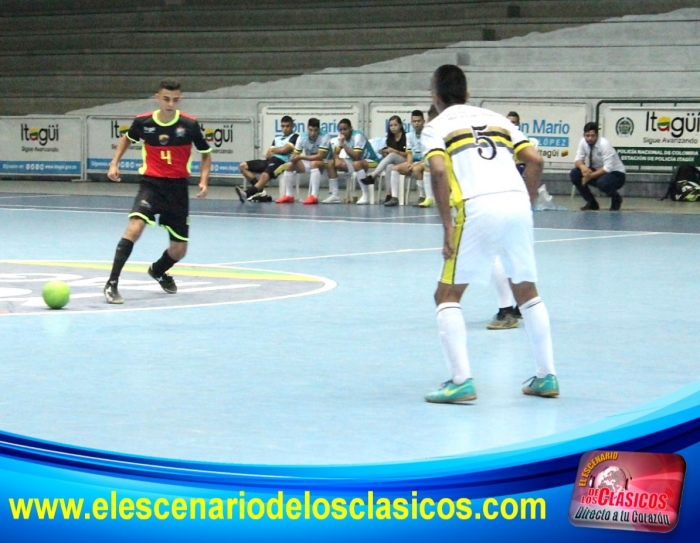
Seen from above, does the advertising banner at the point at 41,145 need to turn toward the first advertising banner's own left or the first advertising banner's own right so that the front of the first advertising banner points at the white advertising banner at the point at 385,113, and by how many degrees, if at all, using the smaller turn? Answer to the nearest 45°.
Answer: approximately 45° to the first advertising banner's own left

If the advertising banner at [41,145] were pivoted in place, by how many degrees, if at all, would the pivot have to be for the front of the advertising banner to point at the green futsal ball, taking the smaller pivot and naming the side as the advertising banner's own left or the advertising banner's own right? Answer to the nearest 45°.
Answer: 0° — it already faces it

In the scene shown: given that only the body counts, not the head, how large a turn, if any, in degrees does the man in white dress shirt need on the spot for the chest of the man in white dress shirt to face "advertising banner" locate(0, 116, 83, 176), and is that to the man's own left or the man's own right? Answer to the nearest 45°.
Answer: approximately 90° to the man's own right

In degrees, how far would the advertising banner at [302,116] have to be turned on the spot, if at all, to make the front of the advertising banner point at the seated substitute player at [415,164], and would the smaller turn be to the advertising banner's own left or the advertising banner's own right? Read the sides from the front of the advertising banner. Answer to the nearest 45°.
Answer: approximately 45° to the advertising banner's own left

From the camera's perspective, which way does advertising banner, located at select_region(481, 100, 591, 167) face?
toward the camera

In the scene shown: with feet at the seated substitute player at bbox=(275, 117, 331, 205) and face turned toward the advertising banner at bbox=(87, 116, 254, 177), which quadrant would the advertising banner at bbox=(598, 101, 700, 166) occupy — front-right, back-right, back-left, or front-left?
back-right

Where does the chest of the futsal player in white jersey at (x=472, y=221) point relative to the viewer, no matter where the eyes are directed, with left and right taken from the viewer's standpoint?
facing away from the viewer and to the left of the viewer

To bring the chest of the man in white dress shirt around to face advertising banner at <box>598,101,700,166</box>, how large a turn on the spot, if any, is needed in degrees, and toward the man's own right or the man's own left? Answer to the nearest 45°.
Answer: approximately 180°

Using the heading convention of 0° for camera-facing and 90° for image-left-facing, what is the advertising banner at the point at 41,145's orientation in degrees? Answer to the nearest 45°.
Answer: approximately 0°

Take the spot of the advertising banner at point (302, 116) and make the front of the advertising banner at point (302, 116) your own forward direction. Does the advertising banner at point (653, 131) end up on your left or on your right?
on your left

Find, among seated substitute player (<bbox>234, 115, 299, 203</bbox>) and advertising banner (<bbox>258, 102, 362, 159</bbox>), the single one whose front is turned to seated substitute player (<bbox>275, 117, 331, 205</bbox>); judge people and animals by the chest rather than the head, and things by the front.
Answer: the advertising banner

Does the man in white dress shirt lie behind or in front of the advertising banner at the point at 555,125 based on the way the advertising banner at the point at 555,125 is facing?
in front

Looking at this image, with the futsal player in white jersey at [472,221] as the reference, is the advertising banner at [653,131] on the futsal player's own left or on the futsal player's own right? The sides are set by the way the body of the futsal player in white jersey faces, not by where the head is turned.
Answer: on the futsal player's own right

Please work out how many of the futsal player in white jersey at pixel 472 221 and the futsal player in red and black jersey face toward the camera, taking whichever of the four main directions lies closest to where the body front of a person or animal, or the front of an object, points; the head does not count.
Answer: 1
